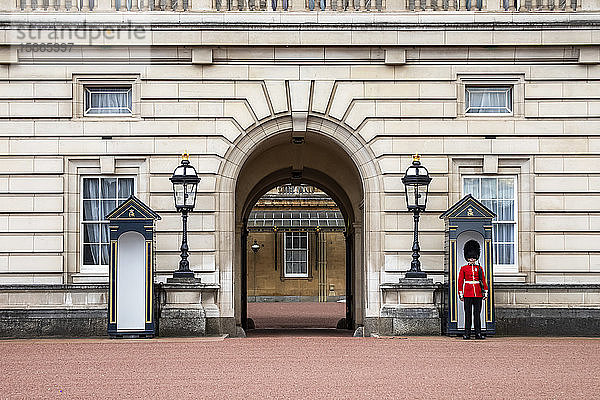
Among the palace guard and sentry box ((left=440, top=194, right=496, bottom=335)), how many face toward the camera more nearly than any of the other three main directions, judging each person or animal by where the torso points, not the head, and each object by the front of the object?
2

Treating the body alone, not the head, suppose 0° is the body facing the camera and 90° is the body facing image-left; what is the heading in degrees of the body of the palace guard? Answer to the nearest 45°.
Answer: approximately 0°

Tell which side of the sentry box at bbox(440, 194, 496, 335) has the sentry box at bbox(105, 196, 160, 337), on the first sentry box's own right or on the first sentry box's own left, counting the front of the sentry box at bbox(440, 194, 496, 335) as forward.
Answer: on the first sentry box's own right

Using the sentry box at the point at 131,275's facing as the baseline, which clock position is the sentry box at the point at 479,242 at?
the sentry box at the point at 479,242 is roughly at 9 o'clock from the sentry box at the point at 131,275.

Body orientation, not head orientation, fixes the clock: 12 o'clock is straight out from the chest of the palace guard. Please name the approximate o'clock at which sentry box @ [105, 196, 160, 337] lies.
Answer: The sentry box is roughly at 3 o'clock from the palace guard.

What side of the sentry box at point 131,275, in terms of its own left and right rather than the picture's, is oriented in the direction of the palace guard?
left
